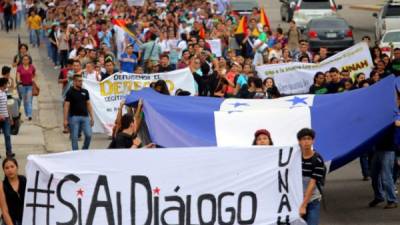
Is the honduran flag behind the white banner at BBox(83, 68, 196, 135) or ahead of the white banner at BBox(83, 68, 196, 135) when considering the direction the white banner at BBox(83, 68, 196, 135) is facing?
ahead

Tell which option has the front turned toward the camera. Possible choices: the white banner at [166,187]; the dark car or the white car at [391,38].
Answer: the white banner

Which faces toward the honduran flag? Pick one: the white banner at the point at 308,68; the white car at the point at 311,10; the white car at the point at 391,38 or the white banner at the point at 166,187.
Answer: the white banner at the point at 308,68

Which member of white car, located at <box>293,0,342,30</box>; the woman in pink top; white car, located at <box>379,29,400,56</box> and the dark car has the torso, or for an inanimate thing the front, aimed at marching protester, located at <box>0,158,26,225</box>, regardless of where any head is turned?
the woman in pink top
